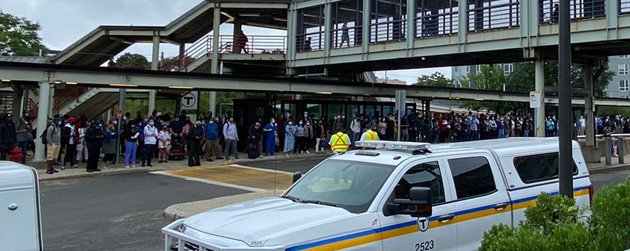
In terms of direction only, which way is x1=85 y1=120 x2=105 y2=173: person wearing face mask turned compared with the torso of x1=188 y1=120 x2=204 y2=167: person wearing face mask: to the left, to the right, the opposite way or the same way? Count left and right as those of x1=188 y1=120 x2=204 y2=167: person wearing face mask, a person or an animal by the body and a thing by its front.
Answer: the same way

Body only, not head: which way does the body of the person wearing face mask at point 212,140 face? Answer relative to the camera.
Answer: toward the camera

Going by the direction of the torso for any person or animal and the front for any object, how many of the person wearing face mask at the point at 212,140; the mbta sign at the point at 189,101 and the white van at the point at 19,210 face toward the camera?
2

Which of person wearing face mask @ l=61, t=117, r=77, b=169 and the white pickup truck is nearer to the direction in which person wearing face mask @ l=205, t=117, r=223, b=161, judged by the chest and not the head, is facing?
the white pickup truck

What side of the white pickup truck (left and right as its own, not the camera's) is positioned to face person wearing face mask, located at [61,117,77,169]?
right

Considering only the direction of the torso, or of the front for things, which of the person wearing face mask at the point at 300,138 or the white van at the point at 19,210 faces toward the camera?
the person wearing face mask

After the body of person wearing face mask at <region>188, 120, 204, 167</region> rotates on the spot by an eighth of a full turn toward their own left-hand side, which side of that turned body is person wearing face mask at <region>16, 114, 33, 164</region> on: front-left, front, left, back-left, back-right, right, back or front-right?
back

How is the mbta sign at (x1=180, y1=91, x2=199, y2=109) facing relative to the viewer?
toward the camera

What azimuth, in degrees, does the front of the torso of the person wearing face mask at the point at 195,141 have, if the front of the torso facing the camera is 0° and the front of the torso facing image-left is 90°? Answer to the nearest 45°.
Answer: approximately 315°

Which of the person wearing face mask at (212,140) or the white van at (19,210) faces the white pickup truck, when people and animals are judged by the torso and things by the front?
the person wearing face mask

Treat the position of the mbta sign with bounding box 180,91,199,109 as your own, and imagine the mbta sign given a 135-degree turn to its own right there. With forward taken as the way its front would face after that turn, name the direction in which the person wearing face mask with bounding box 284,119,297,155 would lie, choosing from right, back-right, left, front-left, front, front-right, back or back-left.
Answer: back-right

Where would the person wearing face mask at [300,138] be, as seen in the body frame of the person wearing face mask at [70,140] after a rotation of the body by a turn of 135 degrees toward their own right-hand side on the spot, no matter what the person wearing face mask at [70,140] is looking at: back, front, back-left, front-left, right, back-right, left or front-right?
back

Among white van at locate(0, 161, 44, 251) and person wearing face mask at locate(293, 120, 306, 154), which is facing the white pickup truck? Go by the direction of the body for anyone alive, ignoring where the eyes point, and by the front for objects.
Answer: the person wearing face mask

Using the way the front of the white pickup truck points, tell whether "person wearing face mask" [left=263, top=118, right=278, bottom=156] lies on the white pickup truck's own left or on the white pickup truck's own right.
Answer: on the white pickup truck's own right

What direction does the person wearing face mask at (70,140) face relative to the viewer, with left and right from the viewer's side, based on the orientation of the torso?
facing the viewer and to the right of the viewer
